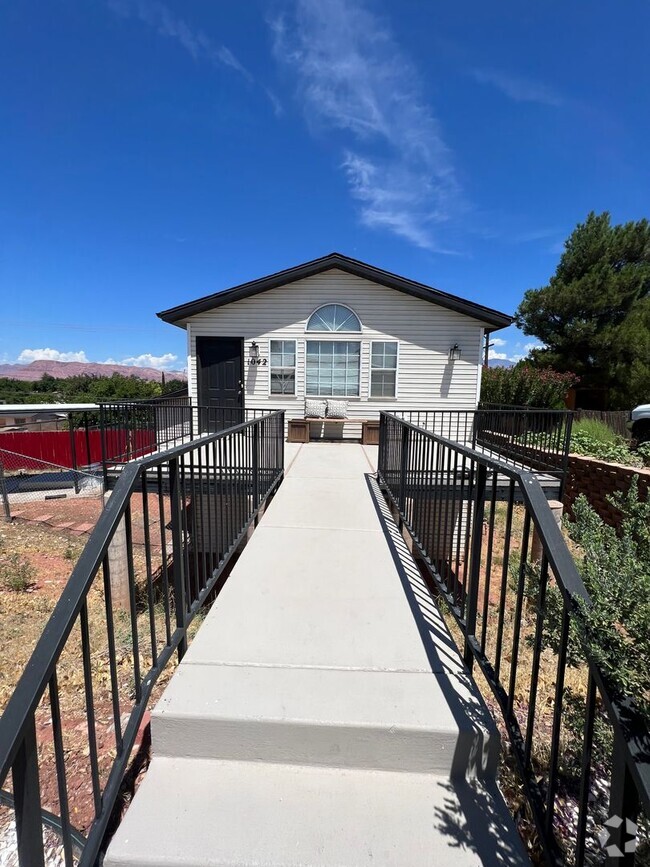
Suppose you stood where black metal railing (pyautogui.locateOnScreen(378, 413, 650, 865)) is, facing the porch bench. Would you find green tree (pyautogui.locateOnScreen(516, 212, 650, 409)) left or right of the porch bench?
right

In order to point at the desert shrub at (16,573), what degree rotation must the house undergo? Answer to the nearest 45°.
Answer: approximately 45° to its right

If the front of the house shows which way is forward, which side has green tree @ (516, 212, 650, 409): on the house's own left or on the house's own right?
on the house's own left

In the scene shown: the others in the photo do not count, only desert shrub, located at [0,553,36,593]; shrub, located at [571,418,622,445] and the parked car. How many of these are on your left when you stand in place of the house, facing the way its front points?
2

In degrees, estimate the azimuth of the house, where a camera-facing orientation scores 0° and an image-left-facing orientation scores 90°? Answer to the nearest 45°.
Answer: approximately 0°

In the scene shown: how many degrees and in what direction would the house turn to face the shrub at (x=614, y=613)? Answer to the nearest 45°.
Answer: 0° — it already faces it

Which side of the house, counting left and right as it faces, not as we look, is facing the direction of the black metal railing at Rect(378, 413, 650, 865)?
front

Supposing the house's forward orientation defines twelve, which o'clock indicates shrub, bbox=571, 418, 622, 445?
The shrub is roughly at 9 o'clock from the house.

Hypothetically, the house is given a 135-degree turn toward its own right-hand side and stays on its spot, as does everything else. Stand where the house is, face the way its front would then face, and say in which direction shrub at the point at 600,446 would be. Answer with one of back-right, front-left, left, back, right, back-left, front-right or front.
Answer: back-right

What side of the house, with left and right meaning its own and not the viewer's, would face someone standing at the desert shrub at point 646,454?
left

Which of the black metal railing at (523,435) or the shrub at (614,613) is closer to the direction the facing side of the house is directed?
the shrub

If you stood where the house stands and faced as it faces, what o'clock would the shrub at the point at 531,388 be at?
The shrub is roughly at 8 o'clock from the house.

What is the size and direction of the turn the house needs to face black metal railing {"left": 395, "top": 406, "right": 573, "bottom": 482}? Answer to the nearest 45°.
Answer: approximately 45° to its left

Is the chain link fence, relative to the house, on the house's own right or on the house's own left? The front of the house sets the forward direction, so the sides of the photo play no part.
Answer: on the house's own right
